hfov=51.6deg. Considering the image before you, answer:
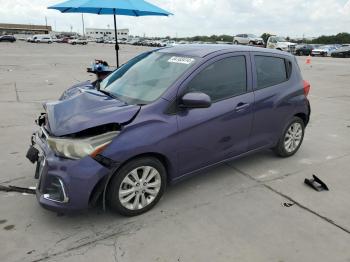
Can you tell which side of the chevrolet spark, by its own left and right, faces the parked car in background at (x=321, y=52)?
back

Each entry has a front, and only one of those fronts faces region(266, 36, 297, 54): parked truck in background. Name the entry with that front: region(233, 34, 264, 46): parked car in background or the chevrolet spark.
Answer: region(233, 34, 264, 46): parked car in background

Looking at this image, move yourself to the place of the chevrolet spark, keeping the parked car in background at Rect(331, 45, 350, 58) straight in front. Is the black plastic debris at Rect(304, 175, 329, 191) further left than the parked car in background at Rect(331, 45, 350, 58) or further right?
right

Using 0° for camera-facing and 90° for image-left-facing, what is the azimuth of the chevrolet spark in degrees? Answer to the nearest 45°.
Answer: approximately 45°

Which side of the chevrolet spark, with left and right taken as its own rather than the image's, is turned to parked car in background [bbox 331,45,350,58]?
back
